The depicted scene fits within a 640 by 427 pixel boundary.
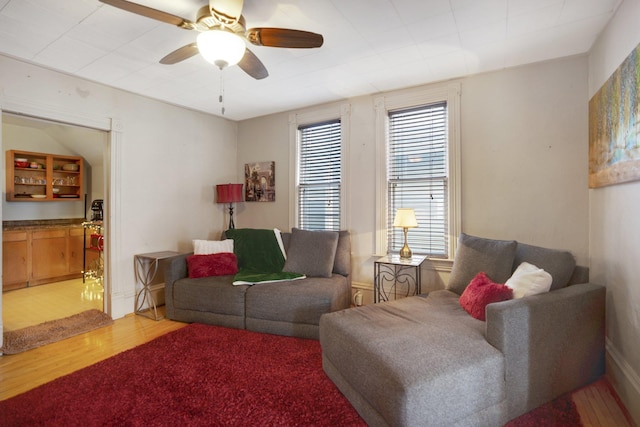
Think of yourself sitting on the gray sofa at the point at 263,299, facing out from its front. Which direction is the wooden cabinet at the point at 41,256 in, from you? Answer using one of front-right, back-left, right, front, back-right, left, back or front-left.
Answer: right

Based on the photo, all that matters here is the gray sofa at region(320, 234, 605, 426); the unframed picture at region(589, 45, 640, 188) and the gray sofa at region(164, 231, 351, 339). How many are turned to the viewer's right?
0

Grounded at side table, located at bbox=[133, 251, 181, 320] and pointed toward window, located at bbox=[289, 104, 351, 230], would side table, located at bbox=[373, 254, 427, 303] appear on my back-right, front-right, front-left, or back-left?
front-right

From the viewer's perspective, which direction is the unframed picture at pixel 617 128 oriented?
to the viewer's left

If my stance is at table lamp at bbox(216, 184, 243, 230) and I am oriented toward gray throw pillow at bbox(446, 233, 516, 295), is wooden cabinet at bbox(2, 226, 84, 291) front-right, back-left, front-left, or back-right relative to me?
back-right

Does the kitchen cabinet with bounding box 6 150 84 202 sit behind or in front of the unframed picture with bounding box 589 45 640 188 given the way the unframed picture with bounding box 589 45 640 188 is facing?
in front

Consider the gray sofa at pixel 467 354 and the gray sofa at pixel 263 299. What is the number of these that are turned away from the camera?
0

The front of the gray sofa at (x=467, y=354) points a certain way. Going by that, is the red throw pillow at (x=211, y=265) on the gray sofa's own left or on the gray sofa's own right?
on the gray sofa's own right

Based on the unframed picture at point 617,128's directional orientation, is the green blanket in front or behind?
in front

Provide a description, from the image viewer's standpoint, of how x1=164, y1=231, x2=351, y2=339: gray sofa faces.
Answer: facing the viewer and to the left of the viewer

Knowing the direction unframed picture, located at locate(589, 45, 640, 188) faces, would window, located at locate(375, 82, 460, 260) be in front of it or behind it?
in front

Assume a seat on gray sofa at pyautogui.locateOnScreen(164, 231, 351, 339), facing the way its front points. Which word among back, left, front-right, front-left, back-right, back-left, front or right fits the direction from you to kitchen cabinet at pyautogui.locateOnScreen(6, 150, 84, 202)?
right
